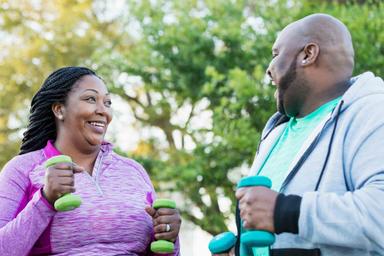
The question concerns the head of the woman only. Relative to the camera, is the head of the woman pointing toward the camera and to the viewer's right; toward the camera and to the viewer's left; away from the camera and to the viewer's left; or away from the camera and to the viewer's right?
toward the camera and to the viewer's right

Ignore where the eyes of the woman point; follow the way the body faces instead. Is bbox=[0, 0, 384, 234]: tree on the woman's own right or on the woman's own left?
on the woman's own left

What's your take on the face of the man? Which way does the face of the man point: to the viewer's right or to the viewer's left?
to the viewer's left

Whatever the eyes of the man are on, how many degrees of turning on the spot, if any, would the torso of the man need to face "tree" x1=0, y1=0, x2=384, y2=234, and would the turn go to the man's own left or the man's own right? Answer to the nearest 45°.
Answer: approximately 135° to the man's own right

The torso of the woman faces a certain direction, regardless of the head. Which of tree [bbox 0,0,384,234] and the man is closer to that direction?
the man

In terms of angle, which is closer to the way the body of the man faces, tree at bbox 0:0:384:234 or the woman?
the woman

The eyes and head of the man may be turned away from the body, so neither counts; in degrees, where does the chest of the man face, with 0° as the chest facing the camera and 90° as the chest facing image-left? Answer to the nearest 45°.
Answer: approximately 45°

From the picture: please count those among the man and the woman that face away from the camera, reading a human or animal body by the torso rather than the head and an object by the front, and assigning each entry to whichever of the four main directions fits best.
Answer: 0

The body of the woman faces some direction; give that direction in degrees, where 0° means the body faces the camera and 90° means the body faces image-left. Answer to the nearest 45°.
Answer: approximately 315°
